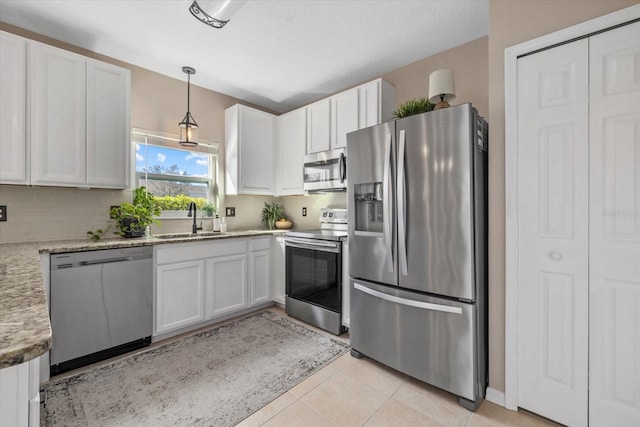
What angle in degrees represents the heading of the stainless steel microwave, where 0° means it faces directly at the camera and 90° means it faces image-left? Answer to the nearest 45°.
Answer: approximately 45°

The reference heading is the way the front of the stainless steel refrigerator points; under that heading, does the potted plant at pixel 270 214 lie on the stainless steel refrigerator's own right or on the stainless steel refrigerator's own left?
on the stainless steel refrigerator's own right

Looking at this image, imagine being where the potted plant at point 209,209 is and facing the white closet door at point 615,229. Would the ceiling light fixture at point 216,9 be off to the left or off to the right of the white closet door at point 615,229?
right

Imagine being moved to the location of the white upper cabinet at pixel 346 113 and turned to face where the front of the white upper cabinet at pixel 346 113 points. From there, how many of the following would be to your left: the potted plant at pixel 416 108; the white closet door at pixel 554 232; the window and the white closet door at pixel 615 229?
3

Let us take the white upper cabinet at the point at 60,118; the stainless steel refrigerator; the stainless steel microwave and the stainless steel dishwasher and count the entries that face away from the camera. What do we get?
0

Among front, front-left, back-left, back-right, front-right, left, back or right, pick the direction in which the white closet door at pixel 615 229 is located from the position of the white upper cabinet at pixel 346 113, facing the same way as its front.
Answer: left

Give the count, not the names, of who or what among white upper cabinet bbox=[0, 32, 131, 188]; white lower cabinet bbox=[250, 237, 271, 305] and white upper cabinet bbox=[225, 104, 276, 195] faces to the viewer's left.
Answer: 0

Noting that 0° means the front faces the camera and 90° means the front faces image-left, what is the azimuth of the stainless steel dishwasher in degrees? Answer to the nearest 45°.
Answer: approximately 315°

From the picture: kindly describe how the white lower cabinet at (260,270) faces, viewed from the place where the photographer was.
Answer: facing the viewer and to the right of the viewer

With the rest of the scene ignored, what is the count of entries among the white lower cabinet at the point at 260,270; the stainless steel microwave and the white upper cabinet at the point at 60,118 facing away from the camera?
0

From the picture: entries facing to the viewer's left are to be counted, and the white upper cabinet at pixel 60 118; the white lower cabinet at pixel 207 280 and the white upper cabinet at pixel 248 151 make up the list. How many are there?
0
